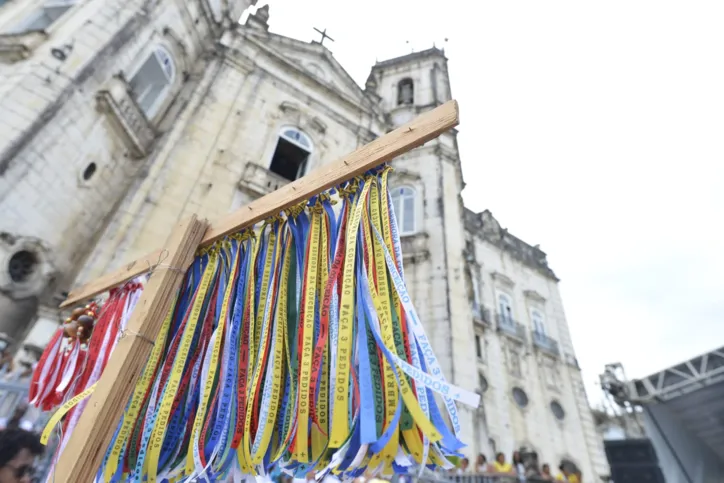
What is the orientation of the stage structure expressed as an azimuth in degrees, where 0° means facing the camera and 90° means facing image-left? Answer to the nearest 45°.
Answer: approximately 45°

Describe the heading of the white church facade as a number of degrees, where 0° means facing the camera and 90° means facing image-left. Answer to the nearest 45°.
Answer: approximately 315°

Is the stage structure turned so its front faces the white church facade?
yes

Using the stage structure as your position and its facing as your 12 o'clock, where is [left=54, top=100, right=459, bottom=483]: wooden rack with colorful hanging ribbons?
The wooden rack with colorful hanging ribbons is roughly at 11 o'clock from the stage structure.

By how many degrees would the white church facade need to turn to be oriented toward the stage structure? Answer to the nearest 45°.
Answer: approximately 45° to its left
